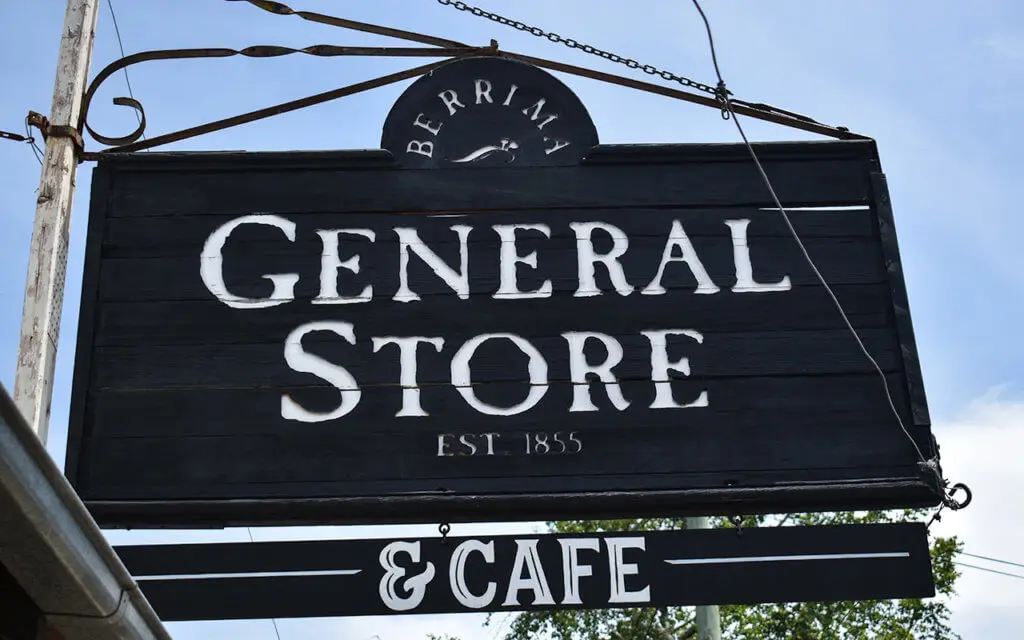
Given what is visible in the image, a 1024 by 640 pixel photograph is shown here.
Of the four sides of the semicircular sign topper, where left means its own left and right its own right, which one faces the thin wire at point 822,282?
left

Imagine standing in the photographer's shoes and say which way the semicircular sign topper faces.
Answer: facing the viewer

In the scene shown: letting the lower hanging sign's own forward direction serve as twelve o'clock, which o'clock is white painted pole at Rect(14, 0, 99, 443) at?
The white painted pole is roughly at 3 o'clock from the lower hanging sign.

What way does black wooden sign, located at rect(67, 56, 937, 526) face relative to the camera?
toward the camera

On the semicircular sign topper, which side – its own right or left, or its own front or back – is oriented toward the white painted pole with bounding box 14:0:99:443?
right
